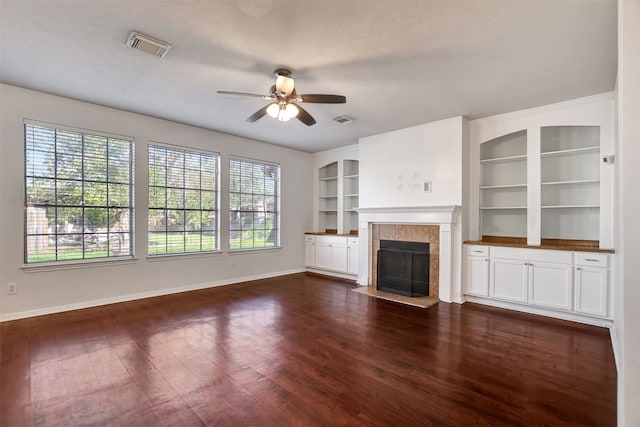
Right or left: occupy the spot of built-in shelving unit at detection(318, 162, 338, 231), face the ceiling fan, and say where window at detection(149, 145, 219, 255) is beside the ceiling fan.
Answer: right

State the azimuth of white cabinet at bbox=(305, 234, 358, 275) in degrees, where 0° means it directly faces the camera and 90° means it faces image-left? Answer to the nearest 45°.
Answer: approximately 45°

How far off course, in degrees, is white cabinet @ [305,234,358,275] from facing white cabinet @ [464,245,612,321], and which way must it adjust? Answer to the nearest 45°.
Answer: approximately 90° to its left

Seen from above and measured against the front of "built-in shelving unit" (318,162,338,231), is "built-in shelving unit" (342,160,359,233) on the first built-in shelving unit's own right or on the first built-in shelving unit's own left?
on the first built-in shelving unit's own left

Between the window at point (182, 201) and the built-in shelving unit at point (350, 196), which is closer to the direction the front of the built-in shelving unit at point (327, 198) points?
the window

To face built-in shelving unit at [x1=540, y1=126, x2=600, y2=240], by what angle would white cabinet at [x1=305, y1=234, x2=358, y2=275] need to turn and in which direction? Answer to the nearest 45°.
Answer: approximately 90° to its left

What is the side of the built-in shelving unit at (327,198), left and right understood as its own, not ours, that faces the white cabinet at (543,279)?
left

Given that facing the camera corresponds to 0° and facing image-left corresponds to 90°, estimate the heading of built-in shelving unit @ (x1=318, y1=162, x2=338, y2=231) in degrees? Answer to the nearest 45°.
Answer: approximately 45°
